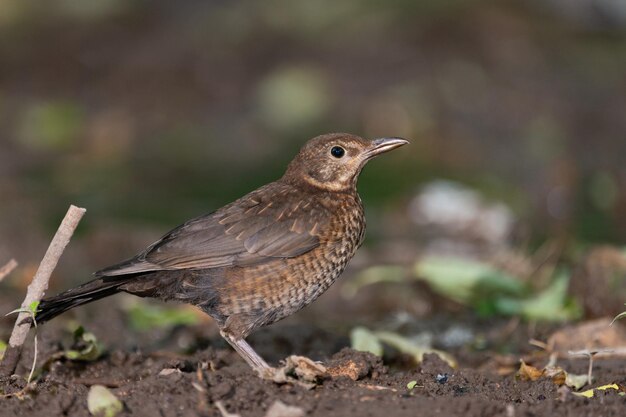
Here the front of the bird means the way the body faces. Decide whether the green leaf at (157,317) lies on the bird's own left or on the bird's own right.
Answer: on the bird's own left

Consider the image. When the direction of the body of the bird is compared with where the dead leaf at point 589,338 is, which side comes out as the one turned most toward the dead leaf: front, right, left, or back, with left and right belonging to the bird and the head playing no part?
front

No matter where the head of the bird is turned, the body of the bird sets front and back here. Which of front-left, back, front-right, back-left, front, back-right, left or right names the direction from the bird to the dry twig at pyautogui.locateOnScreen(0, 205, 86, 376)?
back-right

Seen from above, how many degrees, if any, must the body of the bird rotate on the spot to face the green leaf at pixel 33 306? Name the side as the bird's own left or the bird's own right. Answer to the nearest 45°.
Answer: approximately 135° to the bird's own right

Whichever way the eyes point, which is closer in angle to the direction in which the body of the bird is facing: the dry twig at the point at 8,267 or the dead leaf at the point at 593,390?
the dead leaf

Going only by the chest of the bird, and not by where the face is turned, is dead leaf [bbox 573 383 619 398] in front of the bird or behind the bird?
in front

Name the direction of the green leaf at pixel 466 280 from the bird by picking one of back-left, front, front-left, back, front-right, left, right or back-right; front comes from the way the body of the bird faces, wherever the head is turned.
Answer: front-left

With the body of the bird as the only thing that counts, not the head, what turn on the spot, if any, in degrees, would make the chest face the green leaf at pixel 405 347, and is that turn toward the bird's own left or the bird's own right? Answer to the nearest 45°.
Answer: approximately 45° to the bird's own left

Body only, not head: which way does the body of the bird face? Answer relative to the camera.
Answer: to the viewer's right

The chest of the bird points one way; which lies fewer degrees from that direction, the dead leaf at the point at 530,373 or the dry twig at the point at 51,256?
the dead leaf
